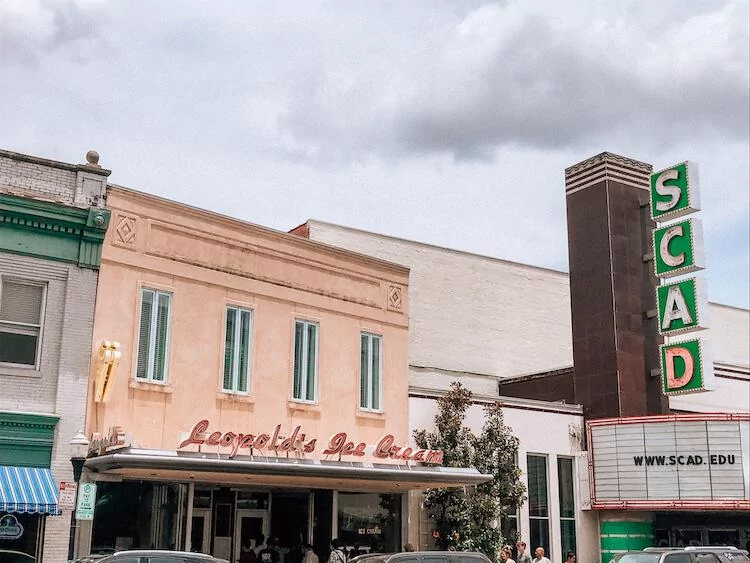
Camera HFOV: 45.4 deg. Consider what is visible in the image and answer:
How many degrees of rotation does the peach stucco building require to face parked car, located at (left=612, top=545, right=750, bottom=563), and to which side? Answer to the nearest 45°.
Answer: approximately 45° to its left

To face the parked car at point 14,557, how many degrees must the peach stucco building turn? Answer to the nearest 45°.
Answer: approximately 90° to its right

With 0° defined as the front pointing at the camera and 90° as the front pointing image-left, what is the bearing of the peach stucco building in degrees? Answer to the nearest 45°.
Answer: approximately 315°

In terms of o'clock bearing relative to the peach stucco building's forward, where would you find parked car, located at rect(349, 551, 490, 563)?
The parked car is roughly at 12 o'clock from the peach stucco building.
